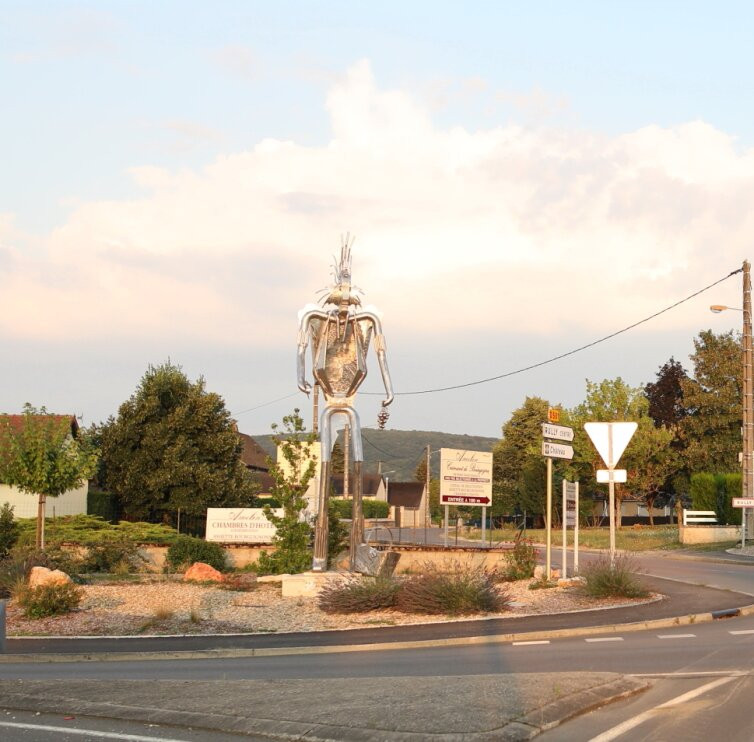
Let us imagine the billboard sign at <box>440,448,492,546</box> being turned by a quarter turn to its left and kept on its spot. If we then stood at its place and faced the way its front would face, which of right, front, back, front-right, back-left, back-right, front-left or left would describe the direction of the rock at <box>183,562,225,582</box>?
back-right

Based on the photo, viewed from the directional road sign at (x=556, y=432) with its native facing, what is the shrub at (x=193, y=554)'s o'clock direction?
The shrub is roughly at 4 o'clock from the directional road sign.

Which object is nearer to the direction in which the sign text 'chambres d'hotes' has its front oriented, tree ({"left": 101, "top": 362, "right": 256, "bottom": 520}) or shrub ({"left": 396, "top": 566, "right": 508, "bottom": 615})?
the shrub

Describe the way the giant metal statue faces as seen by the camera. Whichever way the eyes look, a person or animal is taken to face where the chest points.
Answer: facing the viewer

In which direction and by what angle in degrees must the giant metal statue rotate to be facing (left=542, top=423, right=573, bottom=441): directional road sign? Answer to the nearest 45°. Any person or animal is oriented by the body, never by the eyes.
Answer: approximately 90° to its left

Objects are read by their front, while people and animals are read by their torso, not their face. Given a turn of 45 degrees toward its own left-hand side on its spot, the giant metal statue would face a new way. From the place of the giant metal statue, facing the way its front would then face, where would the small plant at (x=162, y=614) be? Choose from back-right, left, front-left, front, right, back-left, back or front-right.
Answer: right

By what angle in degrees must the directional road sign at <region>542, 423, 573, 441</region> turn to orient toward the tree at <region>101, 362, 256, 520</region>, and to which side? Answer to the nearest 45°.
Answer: approximately 135° to its right

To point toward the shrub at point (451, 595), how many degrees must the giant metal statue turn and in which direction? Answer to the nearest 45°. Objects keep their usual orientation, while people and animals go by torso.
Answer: approximately 45° to its left
